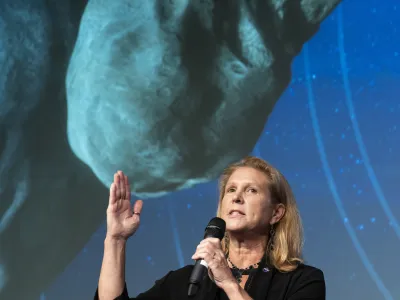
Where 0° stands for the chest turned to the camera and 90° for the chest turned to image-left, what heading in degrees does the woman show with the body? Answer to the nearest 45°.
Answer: approximately 45°
